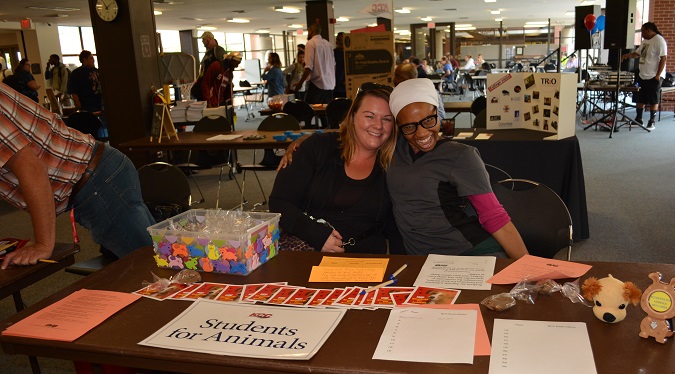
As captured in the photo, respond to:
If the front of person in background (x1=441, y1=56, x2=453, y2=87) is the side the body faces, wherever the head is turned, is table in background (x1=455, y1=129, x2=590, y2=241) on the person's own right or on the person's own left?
on the person's own left

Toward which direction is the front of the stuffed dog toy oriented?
toward the camera

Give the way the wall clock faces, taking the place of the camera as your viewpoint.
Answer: facing the viewer

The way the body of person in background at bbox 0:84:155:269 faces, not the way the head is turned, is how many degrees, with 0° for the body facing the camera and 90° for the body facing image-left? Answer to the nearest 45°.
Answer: approximately 90°

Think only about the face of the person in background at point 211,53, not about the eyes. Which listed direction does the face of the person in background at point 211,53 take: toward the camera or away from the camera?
toward the camera

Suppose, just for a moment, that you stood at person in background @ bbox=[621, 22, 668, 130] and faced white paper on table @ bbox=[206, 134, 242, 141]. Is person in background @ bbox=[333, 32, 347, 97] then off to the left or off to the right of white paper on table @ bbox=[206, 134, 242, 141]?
right

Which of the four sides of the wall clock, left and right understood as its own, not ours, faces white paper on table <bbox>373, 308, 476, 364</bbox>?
front

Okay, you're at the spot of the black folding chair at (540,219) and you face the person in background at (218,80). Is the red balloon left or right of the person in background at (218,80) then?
right

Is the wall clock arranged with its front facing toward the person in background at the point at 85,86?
no

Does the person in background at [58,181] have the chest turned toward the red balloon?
no
